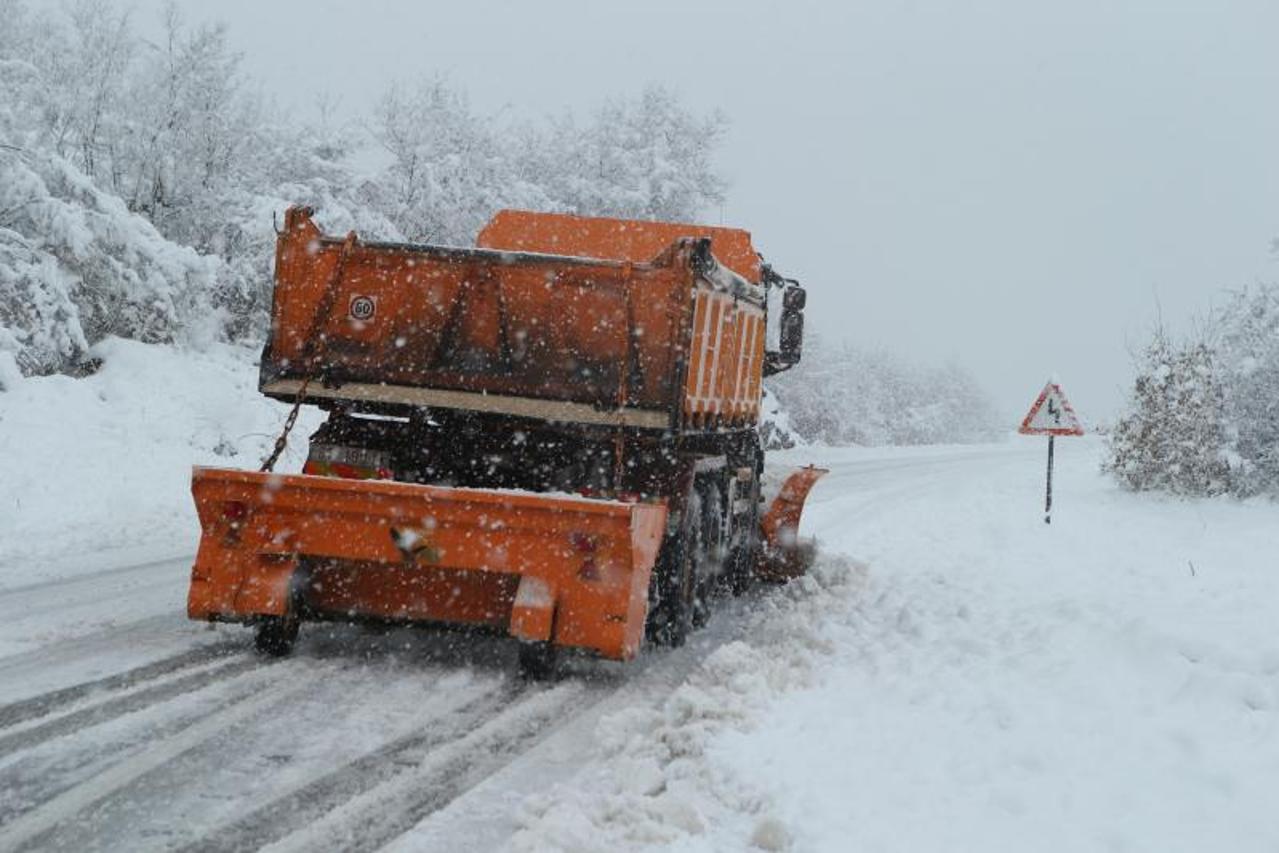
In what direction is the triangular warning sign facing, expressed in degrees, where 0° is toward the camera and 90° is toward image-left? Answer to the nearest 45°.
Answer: approximately 0°

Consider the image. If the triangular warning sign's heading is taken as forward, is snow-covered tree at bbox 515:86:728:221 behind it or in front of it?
behind

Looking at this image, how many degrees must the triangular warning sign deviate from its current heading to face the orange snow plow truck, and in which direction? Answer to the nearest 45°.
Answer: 0° — it already faces it

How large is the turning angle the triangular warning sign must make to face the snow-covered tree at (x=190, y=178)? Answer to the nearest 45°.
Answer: approximately 90° to its right

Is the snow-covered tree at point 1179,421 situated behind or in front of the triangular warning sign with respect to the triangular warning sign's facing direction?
behind

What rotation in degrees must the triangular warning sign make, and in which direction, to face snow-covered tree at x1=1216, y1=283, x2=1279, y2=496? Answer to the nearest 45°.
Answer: approximately 135° to its left

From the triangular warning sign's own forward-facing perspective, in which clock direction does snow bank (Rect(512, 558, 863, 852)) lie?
The snow bank is roughly at 12 o'clock from the triangular warning sign.

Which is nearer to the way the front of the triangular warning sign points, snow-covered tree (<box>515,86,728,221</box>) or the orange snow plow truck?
the orange snow plow truck

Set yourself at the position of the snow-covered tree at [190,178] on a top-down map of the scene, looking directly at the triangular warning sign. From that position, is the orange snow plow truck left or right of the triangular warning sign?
right

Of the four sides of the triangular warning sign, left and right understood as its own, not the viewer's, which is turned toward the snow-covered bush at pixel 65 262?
right
